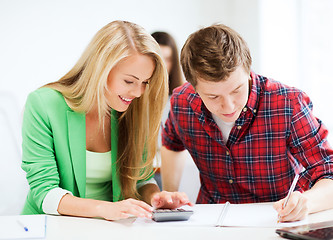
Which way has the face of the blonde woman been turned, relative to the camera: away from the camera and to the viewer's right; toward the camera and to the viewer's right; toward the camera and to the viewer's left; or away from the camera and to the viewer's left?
toward the camera and to the viewer's right

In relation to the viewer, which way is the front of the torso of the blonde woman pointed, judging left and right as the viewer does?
facing the viewer and to the right of the viewer

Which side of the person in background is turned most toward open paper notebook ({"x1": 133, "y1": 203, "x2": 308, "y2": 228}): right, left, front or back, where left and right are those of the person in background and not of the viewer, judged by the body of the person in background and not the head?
front

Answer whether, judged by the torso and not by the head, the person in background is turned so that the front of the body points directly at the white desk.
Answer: yes

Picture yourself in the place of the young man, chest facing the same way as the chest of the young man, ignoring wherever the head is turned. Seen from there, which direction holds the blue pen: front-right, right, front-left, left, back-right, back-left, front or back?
front-right

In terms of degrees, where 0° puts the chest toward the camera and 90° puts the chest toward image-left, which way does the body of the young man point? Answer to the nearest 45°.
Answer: approximately 0°

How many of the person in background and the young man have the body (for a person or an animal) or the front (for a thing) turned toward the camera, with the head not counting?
2

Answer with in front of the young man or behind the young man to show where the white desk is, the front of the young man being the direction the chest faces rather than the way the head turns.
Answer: in front

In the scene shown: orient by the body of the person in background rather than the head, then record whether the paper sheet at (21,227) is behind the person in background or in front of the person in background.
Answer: in front
